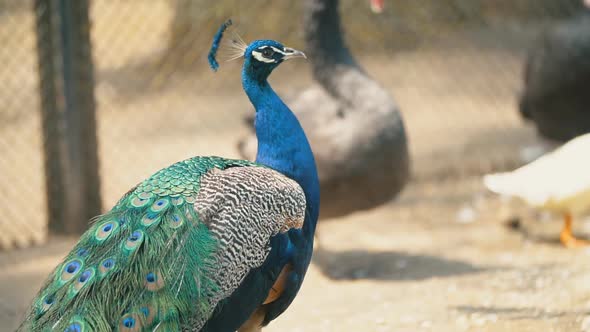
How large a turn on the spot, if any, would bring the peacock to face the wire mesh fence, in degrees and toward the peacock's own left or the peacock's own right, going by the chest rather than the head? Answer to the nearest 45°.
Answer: approximately 90° to the peacock's own left

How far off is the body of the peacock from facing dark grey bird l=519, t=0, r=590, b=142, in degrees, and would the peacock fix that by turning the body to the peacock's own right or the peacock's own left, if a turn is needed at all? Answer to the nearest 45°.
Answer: approximately 45° to the peacock's own left

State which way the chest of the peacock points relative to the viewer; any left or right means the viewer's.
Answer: facing to the right of the viewer

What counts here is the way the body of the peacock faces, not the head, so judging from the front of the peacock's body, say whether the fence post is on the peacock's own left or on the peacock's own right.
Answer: on the peacock's own left

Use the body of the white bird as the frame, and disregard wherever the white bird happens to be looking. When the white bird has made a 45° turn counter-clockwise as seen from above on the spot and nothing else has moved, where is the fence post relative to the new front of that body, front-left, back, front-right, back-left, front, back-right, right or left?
back-left

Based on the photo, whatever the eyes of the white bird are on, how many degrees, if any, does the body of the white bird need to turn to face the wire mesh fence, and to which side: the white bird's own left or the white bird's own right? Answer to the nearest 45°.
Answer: approximately 135° to the white bird's own left

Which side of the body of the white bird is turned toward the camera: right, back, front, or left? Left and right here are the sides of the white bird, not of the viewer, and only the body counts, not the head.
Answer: right

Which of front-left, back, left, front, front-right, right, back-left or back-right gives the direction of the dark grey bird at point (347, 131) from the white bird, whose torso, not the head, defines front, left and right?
back

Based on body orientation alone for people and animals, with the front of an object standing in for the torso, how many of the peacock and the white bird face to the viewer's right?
2

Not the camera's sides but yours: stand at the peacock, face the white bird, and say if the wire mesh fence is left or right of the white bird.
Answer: left
